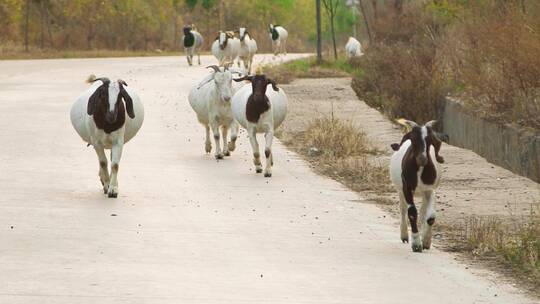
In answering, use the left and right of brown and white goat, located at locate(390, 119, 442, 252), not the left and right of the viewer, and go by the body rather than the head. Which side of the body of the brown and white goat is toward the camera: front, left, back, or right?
front

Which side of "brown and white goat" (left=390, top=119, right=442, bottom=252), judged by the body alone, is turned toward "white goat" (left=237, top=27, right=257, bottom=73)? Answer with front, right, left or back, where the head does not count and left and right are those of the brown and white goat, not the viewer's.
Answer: back

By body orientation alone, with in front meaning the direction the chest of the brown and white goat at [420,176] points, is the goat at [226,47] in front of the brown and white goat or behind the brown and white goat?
behind

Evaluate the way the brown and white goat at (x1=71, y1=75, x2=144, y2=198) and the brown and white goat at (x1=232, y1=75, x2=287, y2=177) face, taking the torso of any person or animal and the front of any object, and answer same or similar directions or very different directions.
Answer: same or similar directions

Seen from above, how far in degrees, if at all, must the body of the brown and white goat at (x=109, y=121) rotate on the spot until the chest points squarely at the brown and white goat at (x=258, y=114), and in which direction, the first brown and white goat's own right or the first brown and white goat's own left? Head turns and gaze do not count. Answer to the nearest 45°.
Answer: approximately 135° to the first brown and white goat's own left

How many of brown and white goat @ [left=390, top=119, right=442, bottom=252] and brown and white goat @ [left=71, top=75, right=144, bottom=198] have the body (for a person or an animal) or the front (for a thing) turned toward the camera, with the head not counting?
2

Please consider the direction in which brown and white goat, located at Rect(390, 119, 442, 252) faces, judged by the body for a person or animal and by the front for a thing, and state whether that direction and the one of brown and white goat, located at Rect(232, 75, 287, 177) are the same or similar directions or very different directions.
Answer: same or similar directions

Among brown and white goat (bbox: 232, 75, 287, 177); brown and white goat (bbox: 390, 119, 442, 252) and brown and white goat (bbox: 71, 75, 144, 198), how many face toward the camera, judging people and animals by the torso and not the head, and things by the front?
3

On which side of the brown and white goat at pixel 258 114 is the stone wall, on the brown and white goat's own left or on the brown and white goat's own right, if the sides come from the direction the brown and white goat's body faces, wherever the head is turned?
on the brown and white goat's own left

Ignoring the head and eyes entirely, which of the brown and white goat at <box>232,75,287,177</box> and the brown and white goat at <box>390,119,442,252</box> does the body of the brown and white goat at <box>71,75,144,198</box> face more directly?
the brown and white goat at <box>390,119,442,252</box>

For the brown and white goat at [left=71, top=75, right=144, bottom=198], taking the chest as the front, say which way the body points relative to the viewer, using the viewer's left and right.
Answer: facing the viewer
